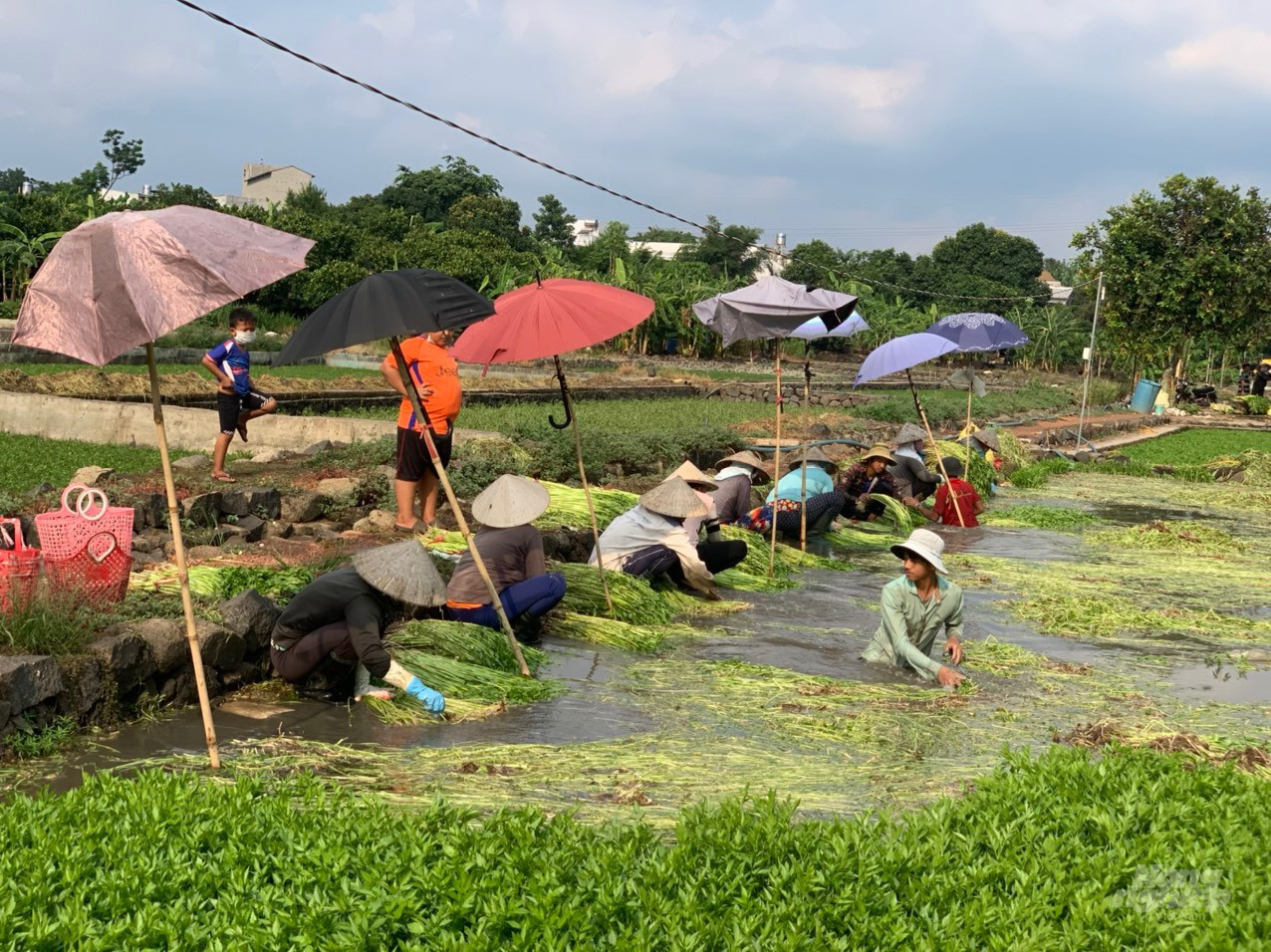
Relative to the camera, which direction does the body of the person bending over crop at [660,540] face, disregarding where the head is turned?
to the viewer's right

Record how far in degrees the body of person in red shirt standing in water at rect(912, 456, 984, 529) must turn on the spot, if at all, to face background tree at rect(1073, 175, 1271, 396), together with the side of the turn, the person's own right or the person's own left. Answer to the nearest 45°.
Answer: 0° — they already face it

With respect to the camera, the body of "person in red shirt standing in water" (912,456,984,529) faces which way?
away from the camera

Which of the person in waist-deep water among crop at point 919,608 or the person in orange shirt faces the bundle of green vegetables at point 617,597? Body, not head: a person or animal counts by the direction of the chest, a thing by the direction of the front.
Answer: the person in orange shirt

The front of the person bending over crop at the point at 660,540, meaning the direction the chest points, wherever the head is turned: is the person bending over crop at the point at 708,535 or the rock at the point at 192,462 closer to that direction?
the person bending over crop

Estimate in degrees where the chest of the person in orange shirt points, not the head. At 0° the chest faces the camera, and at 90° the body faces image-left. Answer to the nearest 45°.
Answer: approximately 315°

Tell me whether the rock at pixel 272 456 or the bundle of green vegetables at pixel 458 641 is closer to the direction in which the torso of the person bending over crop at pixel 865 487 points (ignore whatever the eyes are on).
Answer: the bundle of green vegetables

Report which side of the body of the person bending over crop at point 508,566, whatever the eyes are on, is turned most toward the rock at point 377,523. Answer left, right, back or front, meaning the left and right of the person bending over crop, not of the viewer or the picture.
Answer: left

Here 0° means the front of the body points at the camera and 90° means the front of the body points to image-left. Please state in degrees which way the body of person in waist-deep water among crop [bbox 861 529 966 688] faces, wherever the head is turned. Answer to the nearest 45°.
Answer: approximately 315°

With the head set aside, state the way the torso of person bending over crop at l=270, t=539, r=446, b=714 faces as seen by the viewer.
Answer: to the viewer's right

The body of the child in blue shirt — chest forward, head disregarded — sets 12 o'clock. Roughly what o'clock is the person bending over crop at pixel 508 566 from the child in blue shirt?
The person bending over crop is roughly at 1 o'clock from the child in blue shirt.

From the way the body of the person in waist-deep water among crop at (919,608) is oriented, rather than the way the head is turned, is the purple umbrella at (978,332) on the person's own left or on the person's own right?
on the person's own left
